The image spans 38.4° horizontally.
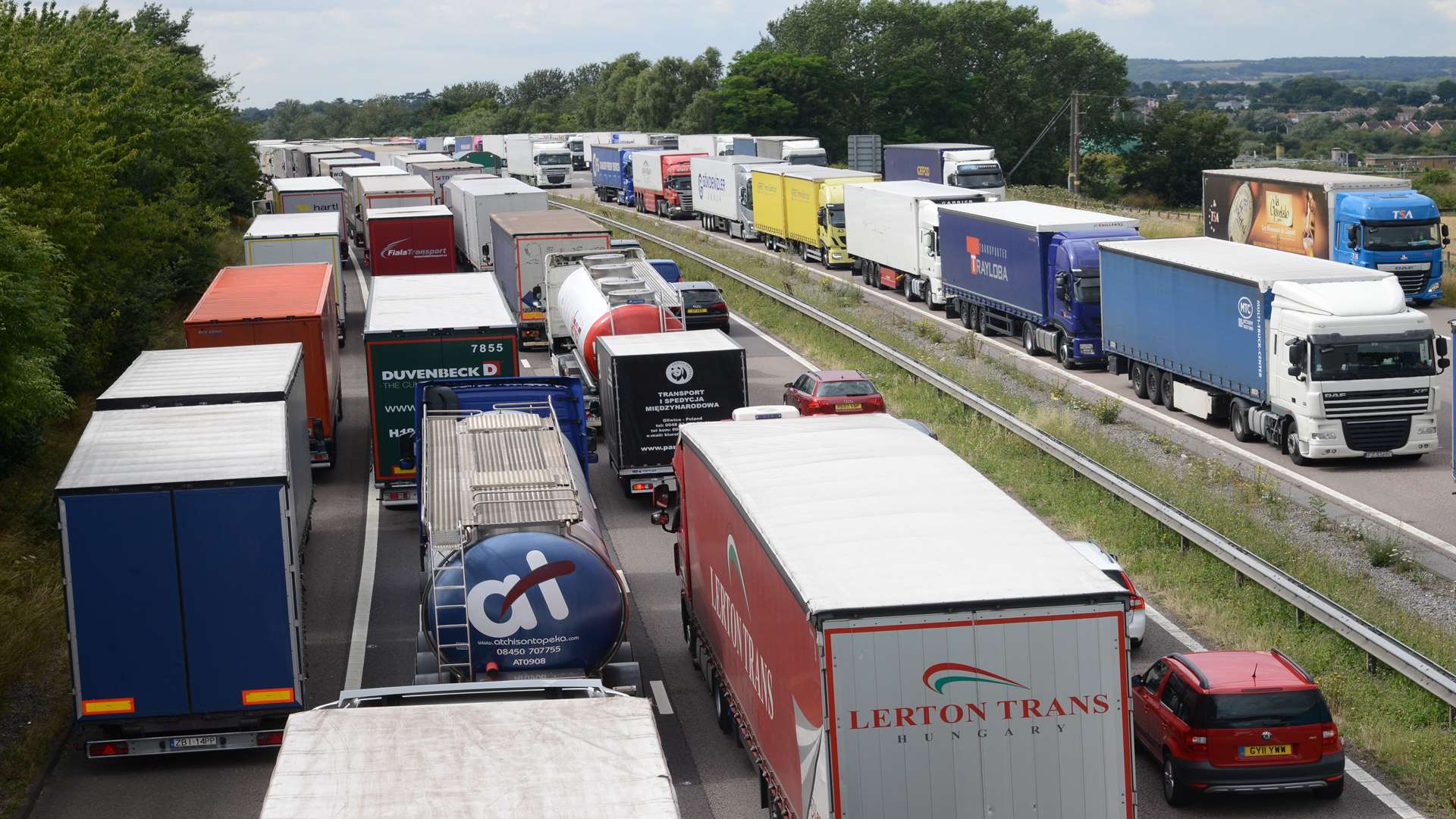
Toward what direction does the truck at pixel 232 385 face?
away from the camera

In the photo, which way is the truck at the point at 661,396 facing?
away from the camera

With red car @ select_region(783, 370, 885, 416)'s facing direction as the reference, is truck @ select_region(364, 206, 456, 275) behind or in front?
in front

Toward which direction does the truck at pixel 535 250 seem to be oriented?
away from the camera

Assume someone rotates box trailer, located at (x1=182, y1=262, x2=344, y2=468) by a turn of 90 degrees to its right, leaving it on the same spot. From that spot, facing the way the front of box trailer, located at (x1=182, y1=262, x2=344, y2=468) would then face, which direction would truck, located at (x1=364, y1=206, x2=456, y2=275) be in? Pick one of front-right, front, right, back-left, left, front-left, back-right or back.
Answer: left

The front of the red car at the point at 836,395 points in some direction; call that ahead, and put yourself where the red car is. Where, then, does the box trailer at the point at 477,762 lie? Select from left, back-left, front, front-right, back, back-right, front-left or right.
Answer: back-left

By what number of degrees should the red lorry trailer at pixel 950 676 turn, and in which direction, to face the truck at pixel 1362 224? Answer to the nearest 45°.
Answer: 0° — it already faces it

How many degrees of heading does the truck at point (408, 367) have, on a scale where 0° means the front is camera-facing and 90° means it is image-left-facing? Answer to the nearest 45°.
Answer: approximately 180°

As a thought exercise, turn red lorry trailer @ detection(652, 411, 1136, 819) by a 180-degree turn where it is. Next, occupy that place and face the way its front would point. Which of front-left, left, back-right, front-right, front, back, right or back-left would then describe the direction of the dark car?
back

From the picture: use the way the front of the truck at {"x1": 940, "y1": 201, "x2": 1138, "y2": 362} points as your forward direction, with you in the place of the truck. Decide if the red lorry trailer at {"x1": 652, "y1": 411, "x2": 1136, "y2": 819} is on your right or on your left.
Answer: on your right

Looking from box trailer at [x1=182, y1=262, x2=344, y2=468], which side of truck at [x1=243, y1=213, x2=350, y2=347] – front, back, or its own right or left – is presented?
back

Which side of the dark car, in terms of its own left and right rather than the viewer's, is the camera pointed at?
back

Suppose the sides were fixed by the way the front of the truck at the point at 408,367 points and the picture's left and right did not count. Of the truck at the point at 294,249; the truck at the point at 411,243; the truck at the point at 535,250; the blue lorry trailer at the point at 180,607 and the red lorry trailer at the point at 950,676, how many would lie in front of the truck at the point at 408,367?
3

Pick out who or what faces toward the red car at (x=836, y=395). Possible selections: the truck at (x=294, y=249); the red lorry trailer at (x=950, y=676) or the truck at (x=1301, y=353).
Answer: the red lorry trailer

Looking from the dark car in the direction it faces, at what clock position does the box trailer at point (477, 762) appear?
The box trailer is roughly at 6 o'clock from the dark car.

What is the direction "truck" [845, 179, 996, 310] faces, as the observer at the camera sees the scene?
facing the viewer and to the right of the viewer

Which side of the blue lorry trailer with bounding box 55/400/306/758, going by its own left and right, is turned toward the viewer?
back

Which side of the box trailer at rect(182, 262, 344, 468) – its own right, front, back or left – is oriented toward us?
back

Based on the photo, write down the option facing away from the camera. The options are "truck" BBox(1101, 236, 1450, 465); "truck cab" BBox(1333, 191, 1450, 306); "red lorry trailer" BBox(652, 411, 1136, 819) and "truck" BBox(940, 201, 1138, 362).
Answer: the red lorry trailer
